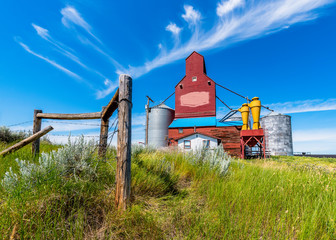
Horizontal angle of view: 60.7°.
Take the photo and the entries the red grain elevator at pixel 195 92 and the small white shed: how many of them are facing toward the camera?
2

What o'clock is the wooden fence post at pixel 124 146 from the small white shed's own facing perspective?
The wooden fence post is roughly at 12 o'clock from the small white shed.

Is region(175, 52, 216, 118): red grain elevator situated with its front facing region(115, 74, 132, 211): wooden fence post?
yes

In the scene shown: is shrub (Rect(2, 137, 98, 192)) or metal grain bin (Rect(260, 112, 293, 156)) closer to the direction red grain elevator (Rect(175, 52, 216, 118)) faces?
the shrub

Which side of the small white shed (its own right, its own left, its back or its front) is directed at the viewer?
front

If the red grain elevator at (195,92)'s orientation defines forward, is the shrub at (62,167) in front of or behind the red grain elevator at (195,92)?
in front

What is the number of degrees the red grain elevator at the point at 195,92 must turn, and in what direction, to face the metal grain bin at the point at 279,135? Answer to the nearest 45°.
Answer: approximately 90° to its left

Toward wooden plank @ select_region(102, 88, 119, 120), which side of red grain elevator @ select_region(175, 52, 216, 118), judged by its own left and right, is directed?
front

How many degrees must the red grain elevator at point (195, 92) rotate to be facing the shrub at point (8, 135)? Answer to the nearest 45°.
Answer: approximately 45° to its right

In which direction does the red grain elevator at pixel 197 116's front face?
toward the camera

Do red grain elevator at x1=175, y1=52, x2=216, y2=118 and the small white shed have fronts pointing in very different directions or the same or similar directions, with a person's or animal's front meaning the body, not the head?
same or similar directions

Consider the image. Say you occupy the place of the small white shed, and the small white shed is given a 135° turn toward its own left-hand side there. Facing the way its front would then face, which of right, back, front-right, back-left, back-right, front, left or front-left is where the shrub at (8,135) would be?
back
